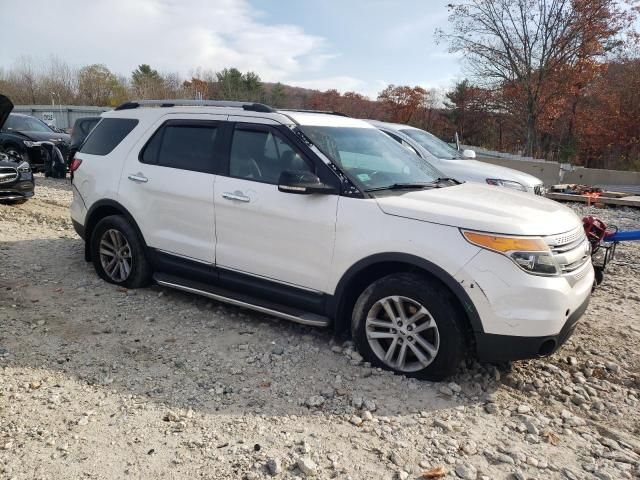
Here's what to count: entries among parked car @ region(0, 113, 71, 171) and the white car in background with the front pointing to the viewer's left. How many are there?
0

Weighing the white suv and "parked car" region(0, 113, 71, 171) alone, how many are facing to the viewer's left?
0

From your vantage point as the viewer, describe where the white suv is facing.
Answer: facing the viewer and to the right of the viewer

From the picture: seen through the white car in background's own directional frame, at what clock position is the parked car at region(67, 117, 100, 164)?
The parked car is roughly at 5 o'clock from the white car in background.

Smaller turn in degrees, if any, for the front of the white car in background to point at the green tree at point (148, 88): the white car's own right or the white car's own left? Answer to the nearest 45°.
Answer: approximately 180°

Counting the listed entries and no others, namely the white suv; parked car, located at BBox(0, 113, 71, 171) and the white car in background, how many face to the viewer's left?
0

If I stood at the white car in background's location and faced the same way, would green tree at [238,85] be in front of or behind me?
behind

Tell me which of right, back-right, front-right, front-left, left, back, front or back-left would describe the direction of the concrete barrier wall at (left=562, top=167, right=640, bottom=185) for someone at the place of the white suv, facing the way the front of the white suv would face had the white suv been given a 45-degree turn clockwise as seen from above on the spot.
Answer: back-left

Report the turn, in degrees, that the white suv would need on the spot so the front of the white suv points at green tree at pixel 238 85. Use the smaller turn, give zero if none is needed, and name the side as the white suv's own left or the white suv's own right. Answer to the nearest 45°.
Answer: approximately 135° to the white suv's own left

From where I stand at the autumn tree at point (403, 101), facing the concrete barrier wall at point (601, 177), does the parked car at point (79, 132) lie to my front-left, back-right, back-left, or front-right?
front-right

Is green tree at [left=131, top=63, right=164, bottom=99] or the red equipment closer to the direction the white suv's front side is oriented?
the red equipment

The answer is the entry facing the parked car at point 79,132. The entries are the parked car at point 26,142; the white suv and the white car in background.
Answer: the parked car at point 26,142

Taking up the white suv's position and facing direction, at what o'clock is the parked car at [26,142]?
The parked car is roughly at 6 o'clock from the white suv.

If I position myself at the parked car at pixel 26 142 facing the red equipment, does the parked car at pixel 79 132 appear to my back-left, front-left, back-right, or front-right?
front-left

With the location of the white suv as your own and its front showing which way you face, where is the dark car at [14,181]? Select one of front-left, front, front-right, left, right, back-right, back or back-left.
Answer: back
